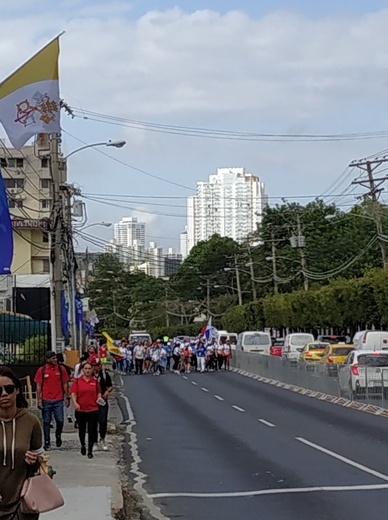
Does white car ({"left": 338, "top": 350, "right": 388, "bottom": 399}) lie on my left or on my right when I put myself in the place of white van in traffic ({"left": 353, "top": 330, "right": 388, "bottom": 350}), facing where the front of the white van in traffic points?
on my left

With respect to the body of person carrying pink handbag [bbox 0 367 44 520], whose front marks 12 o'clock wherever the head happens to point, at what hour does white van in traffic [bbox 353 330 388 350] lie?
The white van in traffic is roughly at 7 o'clock from the person carrying pink handbag.

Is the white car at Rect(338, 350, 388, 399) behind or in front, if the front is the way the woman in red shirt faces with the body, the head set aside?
behind

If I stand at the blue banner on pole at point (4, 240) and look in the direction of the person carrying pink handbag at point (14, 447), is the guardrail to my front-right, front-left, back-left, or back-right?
back-left

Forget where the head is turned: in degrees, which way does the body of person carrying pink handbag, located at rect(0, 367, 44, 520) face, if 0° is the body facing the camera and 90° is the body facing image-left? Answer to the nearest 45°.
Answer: approximately 0°

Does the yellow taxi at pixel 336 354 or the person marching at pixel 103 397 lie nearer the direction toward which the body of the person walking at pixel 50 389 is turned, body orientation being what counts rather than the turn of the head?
the person marching

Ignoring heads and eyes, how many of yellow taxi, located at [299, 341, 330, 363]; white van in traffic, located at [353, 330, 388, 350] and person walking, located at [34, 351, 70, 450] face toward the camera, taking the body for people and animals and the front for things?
1

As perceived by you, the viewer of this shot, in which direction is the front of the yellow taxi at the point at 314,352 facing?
facing away from the viewer and to the left of the viewer

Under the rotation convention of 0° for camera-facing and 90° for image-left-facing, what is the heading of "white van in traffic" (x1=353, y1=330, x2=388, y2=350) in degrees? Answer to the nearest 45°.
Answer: approximately 135°

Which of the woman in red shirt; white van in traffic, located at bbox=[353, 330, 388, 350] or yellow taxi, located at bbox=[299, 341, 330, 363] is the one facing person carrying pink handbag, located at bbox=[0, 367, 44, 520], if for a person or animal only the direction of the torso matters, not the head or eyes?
the woman in red shirt
